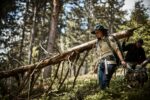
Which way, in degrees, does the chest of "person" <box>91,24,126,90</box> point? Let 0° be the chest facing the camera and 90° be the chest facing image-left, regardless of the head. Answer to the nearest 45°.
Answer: approximately 45°
